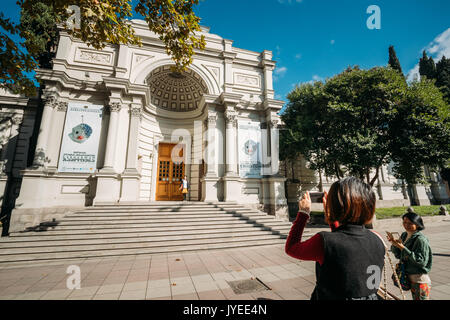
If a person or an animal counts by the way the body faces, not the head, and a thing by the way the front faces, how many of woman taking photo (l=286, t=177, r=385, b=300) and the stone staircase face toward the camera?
1

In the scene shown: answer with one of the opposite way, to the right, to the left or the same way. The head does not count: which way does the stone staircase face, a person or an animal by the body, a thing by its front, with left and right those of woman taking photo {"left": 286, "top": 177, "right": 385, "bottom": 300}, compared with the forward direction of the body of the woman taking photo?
the opposite way

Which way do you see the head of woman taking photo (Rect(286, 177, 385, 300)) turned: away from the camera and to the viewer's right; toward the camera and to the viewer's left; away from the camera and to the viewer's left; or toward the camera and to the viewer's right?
away from the camera and to the viewer's left

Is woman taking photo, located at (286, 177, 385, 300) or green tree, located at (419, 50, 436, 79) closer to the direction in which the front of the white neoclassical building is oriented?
the woman taking photo

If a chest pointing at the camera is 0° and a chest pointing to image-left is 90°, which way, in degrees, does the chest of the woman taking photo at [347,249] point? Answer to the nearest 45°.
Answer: approximately 135°

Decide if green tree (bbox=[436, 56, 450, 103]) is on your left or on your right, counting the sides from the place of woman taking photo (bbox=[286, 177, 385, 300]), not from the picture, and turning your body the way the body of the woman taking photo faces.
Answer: on your right

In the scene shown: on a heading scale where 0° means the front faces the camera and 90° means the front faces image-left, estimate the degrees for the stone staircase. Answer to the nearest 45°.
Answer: approximately 0°

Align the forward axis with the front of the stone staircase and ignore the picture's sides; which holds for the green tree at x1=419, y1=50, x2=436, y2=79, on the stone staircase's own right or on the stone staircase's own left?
on the stone staircase's own left

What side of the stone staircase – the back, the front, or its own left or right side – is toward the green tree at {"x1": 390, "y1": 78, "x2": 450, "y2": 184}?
left

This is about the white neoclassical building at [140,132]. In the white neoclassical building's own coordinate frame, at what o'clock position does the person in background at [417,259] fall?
The person in background is roughly at 12 o'clock from the white neoclassical building.
